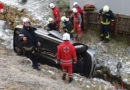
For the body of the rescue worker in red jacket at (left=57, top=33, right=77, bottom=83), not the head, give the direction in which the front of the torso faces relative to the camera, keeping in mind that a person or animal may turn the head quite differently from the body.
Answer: away from the camera

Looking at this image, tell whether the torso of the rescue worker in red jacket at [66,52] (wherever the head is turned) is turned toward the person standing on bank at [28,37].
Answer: no

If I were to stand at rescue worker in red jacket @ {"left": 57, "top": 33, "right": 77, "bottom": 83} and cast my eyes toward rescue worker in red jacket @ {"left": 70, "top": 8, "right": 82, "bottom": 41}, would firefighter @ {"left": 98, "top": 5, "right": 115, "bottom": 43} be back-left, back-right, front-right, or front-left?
front-right

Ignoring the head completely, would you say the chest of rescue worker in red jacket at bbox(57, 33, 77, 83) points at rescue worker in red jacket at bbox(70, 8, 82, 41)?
yes

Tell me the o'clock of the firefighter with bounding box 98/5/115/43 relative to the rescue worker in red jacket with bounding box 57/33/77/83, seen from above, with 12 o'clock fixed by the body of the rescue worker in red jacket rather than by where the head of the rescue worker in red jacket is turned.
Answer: The firefighter is roughly at 1 o'clock from the rescue worker in red jacket.
